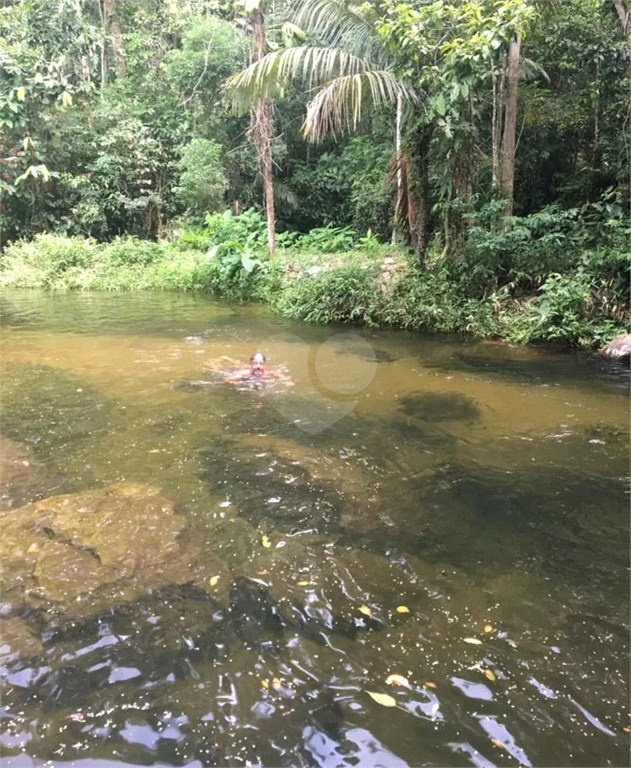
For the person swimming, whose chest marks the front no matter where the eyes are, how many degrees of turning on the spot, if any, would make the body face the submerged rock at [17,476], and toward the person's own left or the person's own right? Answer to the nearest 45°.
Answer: approximately 45° to the person's own right

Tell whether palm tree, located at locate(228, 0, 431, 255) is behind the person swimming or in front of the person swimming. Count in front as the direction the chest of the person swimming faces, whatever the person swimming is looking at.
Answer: behind

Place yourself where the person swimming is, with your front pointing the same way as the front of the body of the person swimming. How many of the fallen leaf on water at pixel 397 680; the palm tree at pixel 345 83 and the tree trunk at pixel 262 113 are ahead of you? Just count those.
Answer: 1

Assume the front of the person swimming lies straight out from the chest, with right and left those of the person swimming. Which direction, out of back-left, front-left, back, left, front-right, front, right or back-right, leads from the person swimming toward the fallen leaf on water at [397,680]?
front

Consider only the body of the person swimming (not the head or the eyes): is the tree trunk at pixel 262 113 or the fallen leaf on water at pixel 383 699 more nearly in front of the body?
the fallen leaf on water

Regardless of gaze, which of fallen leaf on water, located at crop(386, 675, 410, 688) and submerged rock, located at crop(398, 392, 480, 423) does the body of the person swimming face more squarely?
the fallen leaf on water

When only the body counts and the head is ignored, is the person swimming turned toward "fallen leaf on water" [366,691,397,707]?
yes

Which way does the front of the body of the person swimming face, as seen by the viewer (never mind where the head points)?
toward the camera

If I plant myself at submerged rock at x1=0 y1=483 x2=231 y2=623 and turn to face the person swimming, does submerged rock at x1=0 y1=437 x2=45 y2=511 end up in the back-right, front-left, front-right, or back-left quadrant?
front-left

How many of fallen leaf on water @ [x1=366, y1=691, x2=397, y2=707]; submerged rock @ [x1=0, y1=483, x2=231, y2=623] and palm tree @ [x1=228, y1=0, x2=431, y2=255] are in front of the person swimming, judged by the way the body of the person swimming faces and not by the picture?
2

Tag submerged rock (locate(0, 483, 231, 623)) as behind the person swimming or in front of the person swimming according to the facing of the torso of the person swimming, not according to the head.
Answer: in front

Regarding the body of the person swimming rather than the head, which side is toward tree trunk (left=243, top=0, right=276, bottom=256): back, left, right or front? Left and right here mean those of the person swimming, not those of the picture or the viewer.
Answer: back

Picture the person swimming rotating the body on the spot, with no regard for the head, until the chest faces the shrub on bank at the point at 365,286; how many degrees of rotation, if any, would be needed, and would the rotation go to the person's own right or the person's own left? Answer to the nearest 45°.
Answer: approximately 135° to the person's own left

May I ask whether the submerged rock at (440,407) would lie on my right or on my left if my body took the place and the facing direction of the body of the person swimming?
on my left
